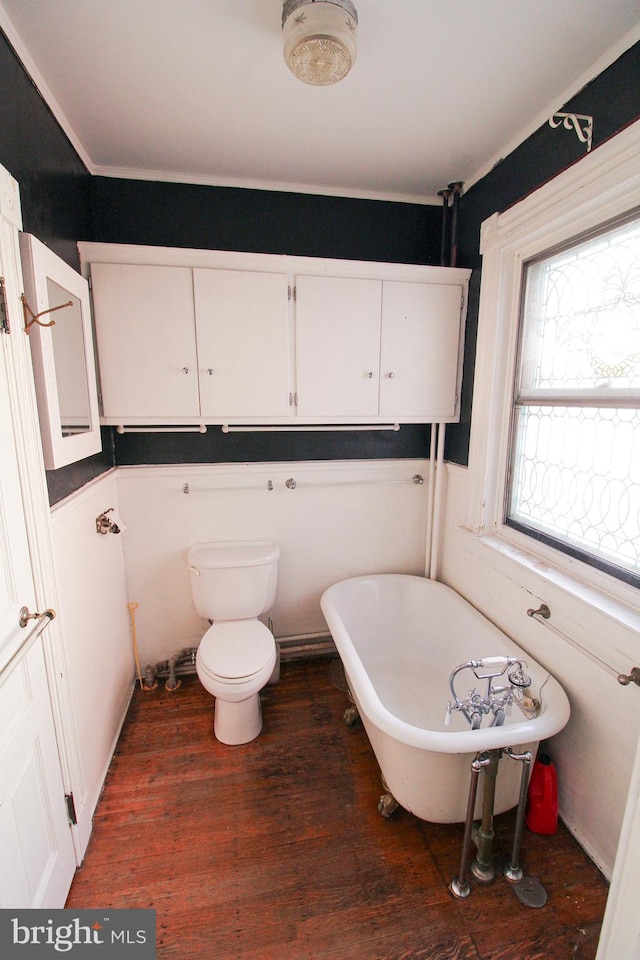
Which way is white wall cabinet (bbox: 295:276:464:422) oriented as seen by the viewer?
toward the camera

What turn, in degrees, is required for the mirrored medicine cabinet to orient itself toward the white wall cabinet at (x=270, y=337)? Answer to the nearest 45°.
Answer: approximately 45° to its left

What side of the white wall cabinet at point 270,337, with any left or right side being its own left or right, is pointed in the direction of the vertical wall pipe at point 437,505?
left

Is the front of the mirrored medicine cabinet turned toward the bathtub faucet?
yes

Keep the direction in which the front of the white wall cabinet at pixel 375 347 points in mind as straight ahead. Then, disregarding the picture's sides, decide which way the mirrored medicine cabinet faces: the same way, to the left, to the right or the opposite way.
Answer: to the left

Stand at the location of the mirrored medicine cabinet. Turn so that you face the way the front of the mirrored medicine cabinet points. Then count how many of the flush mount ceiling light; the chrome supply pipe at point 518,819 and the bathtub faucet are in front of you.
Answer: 3

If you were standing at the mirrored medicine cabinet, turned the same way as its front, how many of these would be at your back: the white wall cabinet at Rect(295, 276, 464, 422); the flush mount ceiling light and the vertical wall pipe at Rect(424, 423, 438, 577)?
0

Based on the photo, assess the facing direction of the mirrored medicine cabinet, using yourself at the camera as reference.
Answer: facing the viewer and to the right of the viewer

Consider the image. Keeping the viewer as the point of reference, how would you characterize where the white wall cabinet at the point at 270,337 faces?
facing the viewer

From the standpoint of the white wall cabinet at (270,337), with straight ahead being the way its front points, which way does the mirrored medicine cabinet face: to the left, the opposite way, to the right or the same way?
to the left

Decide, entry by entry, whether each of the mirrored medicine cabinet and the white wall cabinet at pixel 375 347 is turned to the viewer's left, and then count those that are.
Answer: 0

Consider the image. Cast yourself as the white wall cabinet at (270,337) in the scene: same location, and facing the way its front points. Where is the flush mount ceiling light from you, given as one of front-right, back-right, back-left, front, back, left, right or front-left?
front

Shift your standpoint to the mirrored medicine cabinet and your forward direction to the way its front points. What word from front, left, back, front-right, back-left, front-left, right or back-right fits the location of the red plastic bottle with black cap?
front
